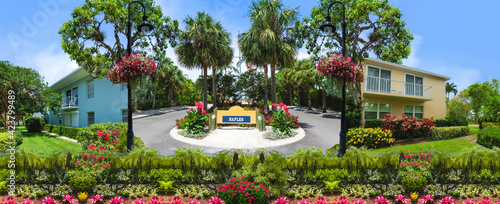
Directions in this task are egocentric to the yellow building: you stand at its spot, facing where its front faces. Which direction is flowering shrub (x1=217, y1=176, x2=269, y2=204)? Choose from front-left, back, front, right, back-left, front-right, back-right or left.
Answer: front-right

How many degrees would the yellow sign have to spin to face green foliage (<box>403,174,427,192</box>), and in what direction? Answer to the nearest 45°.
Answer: approximately 45° to its left

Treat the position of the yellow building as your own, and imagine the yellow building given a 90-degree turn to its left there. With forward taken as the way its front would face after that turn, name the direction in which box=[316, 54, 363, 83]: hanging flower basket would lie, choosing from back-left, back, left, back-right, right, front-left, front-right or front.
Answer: back-right

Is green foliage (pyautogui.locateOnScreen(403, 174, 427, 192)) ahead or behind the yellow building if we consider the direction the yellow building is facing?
ahead

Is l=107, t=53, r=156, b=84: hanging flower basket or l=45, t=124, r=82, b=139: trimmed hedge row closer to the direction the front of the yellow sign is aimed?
the hanging flower basket

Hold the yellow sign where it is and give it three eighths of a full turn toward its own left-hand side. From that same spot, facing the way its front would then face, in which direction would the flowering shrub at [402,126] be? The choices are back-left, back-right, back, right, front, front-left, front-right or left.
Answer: front-right

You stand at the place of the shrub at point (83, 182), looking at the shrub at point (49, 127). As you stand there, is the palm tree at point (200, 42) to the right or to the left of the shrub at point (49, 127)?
right

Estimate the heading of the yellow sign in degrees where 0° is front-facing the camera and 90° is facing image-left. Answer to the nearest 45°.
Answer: approximately 0°

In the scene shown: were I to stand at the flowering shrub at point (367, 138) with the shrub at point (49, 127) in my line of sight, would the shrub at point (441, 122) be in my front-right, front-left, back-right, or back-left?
back-right

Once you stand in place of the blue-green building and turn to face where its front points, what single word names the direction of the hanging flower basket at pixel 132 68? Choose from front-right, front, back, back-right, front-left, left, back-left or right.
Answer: front-left

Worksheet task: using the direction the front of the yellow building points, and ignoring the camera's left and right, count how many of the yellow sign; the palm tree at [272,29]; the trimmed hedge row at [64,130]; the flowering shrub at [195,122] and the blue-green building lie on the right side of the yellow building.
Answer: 5
